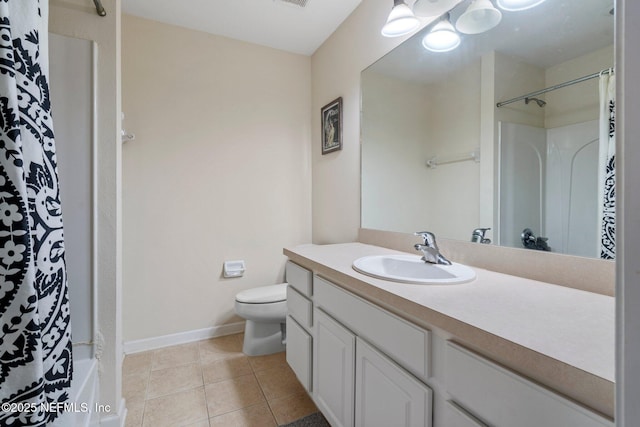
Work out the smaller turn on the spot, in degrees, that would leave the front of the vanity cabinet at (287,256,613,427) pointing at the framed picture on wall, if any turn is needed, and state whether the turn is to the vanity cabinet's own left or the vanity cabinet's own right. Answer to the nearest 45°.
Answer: approximately 90° to the vanity cabinet's own right

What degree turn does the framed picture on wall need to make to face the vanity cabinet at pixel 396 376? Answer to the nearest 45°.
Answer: approximately 45° to its left

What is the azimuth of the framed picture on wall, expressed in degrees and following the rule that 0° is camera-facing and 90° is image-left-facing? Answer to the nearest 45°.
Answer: approximately 45°

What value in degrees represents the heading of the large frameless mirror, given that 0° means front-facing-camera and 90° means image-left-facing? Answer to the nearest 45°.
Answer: approximately 45°
